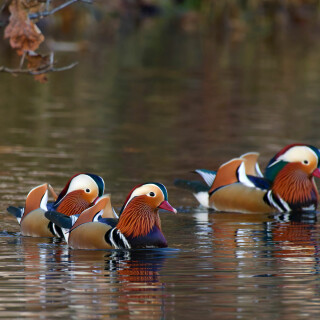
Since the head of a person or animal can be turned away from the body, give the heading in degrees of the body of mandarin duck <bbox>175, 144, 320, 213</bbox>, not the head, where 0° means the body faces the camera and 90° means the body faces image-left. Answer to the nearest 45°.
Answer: approximately 270°

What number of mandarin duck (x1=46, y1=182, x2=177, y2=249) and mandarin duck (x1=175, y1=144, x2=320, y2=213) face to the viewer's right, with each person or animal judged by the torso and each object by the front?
2

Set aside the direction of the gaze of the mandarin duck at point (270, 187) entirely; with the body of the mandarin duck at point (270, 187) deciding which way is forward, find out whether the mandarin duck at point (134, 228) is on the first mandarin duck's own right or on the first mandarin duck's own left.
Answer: on the first mandarin duck's own right

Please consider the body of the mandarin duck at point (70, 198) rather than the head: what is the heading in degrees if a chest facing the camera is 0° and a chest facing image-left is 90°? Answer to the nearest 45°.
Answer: approximately 270°

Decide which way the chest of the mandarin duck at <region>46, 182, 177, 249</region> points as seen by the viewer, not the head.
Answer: to the viewer's right

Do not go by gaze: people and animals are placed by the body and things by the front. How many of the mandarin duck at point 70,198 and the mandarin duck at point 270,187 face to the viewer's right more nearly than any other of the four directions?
2
